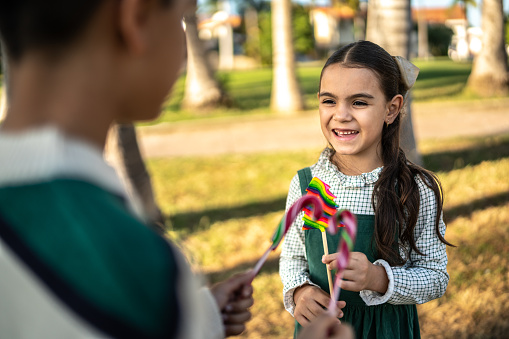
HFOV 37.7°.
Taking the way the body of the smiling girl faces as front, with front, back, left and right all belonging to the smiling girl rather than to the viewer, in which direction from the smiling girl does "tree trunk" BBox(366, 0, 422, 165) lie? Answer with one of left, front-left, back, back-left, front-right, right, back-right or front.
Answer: back-right

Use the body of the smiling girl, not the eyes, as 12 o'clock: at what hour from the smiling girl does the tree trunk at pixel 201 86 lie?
The tree trunk is roughly at 4 o'clock from the smiling girl.

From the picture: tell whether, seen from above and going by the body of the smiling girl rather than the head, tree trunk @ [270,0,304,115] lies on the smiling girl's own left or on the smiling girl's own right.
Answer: on the smiling girl's own right

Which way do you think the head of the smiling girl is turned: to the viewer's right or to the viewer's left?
to the viewer's left

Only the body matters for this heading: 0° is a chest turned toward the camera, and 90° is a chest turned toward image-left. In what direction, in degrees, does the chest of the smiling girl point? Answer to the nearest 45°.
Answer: approximately 45°

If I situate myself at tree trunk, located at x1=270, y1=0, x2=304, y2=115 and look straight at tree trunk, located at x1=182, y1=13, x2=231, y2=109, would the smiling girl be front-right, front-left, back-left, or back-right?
back-left

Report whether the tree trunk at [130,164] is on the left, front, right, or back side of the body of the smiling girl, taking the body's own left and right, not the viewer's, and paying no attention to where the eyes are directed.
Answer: right
